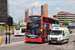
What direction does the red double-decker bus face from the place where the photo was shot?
facing the viewer and to the left of the viewer
